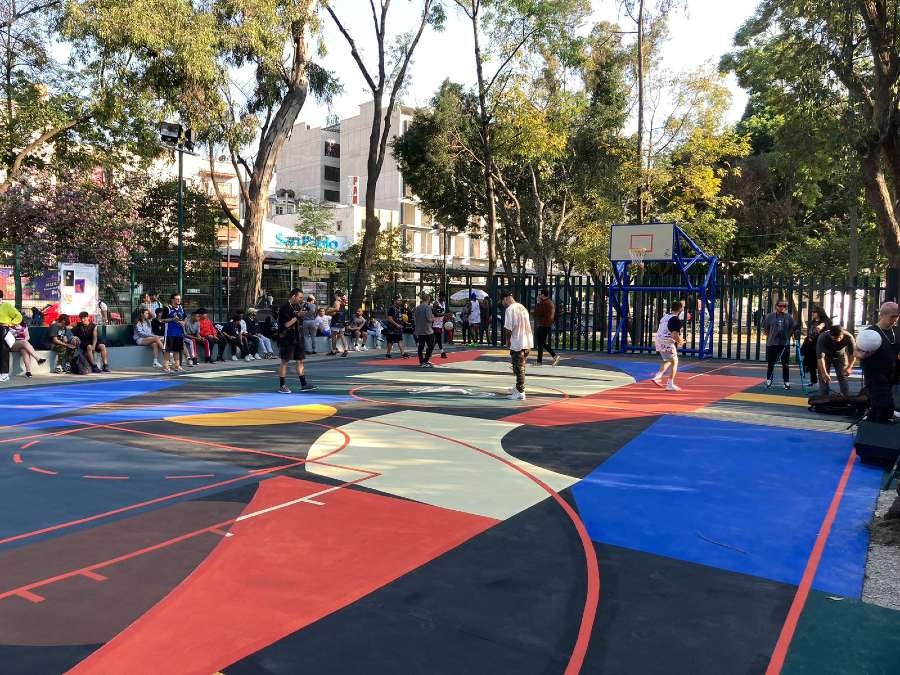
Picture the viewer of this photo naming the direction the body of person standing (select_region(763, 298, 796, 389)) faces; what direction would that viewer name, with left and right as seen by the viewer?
facing the viewer

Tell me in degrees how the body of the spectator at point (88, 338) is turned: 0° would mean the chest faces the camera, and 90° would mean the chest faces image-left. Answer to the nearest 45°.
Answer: approximately 315°

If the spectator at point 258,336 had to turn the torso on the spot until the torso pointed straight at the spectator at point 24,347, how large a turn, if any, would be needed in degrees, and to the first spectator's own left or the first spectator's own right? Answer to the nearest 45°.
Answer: approximately 90° to the first spectator's own right

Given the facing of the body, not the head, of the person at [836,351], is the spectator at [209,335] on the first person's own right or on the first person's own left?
on the first person's own right

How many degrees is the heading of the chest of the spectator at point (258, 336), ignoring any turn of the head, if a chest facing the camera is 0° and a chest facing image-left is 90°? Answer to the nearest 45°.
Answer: approximately 315°

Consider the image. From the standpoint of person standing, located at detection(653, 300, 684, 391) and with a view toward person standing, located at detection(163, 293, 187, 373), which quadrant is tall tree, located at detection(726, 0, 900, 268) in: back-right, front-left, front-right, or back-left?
back-right

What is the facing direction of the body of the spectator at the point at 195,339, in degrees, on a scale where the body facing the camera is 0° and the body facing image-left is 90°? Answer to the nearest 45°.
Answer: approximately 315°

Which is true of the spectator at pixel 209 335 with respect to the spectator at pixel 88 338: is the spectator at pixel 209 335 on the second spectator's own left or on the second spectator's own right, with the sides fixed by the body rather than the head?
on the second spectator's own left

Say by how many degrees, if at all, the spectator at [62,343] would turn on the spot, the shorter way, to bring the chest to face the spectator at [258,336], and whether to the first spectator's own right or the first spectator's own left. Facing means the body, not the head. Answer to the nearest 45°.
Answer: approximately 90° to the first spectator's own left

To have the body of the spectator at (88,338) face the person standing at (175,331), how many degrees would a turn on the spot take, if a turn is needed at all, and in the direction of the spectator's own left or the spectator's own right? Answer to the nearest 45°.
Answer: approximately 45° to the spectator's own left

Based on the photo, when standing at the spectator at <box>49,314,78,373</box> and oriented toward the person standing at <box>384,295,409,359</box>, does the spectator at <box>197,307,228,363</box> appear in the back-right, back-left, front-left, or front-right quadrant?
front-left

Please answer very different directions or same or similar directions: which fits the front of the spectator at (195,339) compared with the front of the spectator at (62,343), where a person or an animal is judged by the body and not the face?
same or similar directions

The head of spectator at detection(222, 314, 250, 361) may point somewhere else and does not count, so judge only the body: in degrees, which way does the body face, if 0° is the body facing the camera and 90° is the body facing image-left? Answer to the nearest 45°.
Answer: approximately 315°
